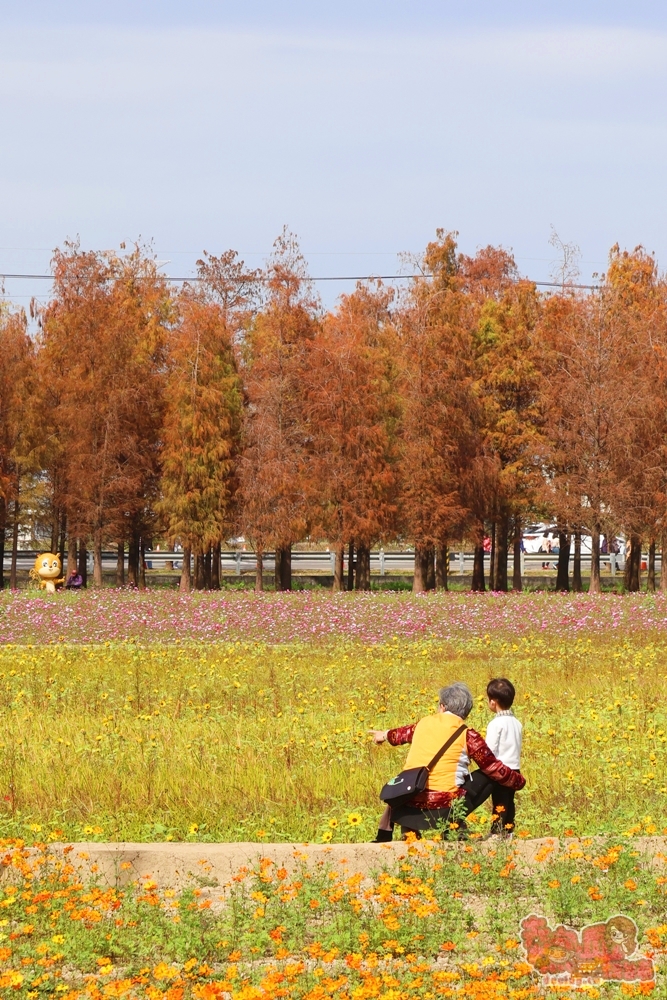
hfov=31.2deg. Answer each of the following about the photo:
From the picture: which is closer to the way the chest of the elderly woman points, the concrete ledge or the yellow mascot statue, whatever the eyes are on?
the yellow mascot statue

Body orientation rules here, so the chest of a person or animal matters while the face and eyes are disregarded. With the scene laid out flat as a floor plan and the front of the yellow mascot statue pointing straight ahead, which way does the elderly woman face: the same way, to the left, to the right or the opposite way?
the opposite way

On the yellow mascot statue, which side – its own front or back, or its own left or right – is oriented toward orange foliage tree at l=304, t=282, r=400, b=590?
left

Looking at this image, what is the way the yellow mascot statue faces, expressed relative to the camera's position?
facing the viewer

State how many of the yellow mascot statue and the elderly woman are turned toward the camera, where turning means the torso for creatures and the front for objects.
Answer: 1

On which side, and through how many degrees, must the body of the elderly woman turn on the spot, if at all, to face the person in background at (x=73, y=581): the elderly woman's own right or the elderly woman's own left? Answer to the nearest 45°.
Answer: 0° — they already face them

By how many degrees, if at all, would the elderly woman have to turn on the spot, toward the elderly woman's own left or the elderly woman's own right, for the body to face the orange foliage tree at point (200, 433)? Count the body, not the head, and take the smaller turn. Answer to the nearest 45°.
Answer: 0° — they already face it

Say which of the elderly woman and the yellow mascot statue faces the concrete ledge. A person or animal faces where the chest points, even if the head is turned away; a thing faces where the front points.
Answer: the yellow mascot statue

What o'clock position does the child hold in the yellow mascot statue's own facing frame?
The child is roughly at 12 o'clock from the yellow mascot statue.

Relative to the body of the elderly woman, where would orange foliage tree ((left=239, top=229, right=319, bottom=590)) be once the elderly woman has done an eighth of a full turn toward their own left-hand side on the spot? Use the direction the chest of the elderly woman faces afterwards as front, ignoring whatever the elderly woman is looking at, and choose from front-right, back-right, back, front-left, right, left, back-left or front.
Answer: front-right

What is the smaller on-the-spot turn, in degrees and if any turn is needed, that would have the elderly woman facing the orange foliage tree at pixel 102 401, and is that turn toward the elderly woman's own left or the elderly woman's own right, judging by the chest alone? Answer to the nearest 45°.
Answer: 0° — they already face it

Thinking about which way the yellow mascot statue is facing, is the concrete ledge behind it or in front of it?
in front

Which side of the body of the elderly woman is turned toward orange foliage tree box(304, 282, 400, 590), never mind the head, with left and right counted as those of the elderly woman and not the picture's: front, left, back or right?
front

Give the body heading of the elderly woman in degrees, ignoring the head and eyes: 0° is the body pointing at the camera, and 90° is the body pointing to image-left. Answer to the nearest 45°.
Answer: approximately 180°

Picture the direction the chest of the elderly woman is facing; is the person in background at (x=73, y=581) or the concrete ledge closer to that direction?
the person in background
